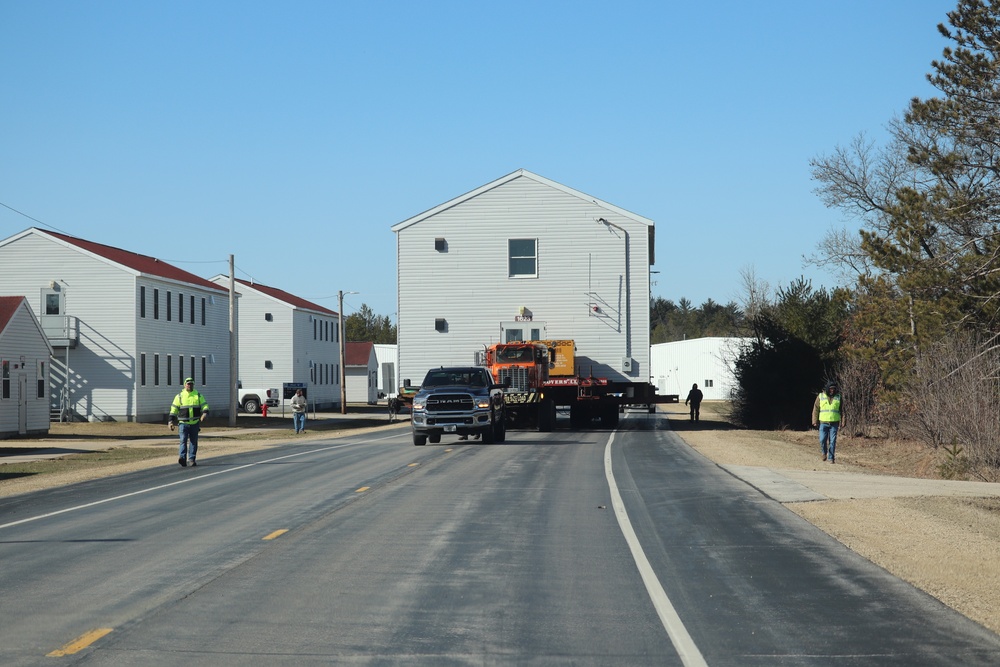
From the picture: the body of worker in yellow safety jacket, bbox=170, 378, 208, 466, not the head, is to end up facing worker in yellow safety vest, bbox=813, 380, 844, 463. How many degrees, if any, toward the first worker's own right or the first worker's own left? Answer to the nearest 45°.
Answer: approximately 90° to the first worker's own left

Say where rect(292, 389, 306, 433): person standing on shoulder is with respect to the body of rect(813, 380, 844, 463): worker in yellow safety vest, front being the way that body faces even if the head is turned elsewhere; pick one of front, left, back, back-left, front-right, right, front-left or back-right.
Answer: back-right

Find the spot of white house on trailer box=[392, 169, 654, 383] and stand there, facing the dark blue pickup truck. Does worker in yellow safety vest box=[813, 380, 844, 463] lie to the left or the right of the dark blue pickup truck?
left

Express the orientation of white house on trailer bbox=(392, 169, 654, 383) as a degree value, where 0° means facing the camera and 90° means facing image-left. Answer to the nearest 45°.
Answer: approximately 0°

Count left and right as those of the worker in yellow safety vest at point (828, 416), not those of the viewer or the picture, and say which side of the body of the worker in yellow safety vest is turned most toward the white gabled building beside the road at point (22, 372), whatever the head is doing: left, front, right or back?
right

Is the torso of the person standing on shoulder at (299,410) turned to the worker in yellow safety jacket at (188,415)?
yes

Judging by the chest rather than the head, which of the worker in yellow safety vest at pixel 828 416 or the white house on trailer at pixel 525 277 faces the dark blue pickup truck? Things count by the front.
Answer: the white house on trailer

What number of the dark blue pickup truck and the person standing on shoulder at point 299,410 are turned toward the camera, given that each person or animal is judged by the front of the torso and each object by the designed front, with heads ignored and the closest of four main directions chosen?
2

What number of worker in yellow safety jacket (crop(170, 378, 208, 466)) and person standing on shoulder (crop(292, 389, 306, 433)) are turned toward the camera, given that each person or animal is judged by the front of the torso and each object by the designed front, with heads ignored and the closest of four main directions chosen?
2

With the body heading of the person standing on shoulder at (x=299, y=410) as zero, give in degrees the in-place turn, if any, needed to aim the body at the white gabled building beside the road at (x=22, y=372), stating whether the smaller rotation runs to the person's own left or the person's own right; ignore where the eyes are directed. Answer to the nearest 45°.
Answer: approximately 90° to the person's own right

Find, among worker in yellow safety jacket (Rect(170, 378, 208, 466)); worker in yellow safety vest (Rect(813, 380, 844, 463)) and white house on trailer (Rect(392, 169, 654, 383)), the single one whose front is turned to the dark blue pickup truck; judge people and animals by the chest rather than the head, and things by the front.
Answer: the white house on trailer
